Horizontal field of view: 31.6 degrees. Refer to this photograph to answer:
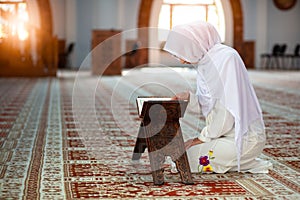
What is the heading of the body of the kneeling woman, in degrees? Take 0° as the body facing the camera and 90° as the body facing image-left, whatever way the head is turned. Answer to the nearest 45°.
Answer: approximately 90°

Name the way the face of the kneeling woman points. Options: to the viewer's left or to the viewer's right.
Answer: to the viewer's left
